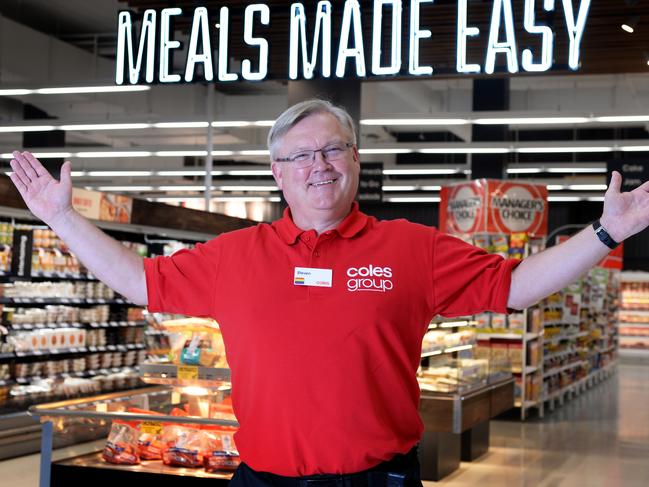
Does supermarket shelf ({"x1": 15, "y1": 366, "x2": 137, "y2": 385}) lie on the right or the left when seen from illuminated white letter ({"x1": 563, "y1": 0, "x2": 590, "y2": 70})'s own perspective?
on its right

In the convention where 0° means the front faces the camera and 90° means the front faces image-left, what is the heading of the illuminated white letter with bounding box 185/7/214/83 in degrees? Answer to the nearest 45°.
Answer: approximately 0°

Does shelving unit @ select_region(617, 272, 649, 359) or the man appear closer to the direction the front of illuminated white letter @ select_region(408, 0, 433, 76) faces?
the man
